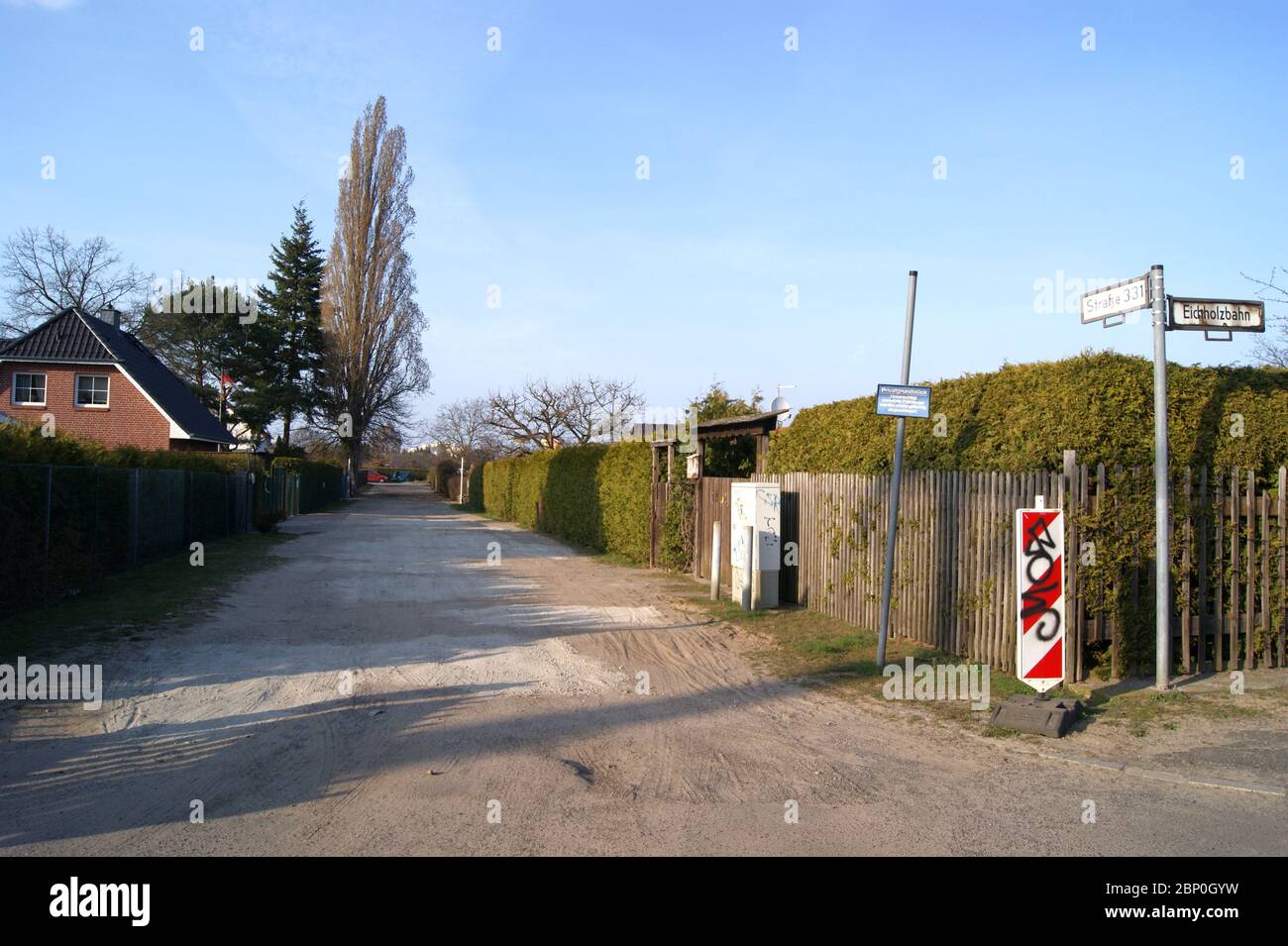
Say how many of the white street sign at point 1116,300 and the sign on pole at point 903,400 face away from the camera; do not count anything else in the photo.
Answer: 0

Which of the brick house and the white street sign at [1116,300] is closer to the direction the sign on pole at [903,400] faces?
the white street sign

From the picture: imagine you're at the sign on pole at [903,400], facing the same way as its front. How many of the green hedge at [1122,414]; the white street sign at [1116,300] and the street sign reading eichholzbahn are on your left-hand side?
3

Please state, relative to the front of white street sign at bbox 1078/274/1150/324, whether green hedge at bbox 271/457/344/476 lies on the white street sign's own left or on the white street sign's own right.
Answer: on the white street sign's own right

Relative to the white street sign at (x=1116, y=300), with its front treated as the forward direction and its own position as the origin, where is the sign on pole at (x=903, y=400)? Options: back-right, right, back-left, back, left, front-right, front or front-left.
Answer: front-right

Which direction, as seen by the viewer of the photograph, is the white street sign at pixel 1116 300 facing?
facing the viewer and to the left of the viewer

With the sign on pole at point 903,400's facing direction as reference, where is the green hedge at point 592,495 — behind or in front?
behind

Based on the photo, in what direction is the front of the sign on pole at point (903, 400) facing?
toward the camera
